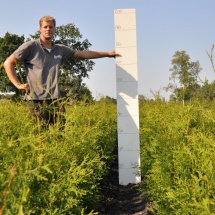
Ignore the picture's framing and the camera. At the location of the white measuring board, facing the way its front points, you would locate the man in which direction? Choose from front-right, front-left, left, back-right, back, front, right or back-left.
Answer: front-right

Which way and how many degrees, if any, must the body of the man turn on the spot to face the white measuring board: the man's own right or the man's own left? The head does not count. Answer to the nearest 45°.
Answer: approximately 135° to the man's own left

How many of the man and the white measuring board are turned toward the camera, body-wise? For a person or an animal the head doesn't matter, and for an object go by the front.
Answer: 2

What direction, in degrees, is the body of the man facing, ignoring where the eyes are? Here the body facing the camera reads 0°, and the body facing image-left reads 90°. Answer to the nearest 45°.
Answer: approximately 0°
